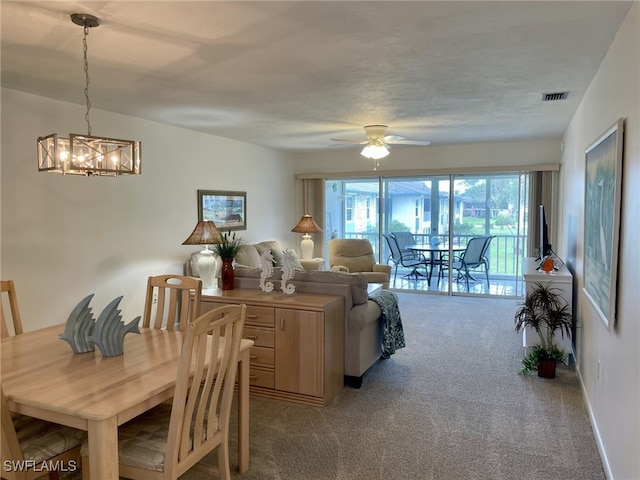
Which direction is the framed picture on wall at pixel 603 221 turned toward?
to the viewer's left

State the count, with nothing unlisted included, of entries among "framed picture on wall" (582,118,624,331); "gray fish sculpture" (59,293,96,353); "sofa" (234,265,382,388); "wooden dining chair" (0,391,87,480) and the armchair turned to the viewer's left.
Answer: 2

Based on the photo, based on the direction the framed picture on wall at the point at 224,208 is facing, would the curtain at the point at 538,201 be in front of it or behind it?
in front

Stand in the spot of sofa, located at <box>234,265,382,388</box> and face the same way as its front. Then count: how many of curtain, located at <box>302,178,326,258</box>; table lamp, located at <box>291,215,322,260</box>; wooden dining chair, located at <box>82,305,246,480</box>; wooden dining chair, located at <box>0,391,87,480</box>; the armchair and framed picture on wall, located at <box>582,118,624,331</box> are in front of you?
3

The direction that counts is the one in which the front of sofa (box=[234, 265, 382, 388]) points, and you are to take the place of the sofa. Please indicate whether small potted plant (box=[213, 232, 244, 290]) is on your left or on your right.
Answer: on your left

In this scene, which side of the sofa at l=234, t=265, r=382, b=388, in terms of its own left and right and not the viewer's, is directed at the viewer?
back

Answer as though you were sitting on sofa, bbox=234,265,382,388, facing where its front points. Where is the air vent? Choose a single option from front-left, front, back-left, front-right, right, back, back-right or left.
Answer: right

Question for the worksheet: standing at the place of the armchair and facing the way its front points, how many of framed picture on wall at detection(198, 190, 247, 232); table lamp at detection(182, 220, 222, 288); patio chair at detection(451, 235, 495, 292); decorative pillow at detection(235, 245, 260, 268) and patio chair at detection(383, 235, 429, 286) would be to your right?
3

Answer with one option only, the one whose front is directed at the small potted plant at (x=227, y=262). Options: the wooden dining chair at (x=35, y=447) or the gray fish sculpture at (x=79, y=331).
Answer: the wooden dining chair

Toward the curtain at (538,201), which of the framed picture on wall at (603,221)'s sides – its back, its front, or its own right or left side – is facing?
right

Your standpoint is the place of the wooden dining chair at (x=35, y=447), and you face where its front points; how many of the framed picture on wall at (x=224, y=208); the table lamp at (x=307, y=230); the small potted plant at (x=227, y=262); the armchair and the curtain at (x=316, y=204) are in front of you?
5

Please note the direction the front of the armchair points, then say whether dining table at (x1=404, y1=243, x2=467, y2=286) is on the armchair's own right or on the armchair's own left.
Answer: on the armchair's own left

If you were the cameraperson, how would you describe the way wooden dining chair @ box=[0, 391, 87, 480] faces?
facing away from the viewer and to the right of the viewer
